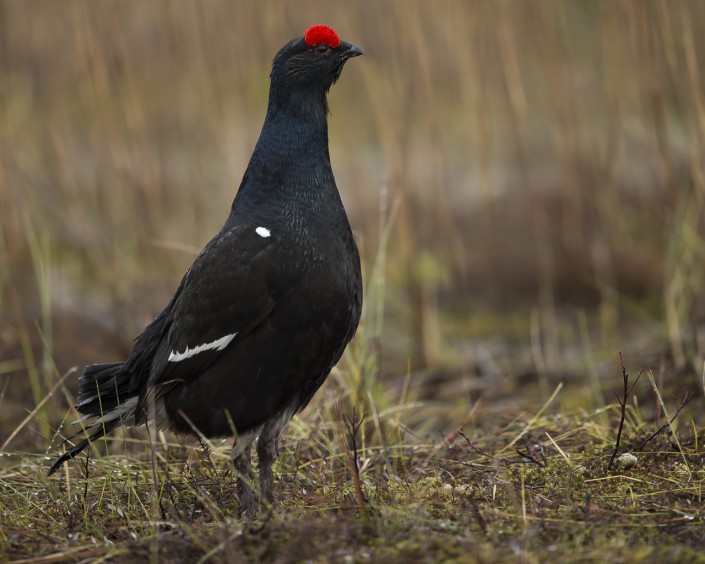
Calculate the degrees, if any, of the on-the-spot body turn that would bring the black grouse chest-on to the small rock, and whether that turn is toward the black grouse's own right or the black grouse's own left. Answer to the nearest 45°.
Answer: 0° — it already faces it

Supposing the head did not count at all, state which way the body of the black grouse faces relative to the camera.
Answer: to the viewer's right
